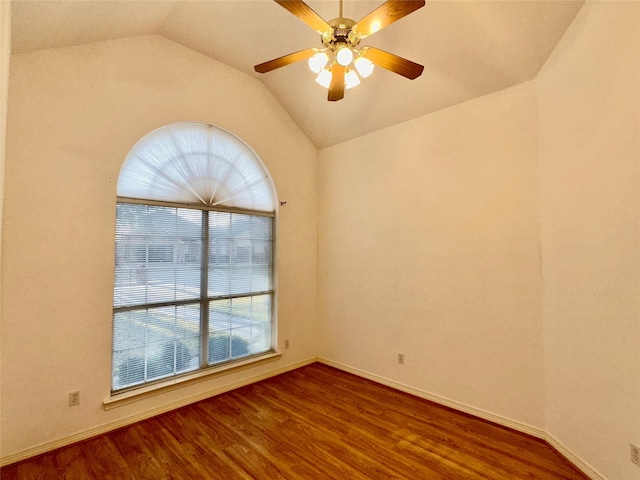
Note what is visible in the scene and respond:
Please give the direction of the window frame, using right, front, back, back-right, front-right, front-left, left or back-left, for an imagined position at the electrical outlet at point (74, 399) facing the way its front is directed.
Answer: left

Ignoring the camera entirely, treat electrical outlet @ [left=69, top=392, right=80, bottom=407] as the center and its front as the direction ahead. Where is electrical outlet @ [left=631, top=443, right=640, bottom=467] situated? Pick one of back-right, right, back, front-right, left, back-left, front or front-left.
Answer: front-left

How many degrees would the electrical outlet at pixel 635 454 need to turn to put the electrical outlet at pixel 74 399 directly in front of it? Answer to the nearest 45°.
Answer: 0° — it already faces it

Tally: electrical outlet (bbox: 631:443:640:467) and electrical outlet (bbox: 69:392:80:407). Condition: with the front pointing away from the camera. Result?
0

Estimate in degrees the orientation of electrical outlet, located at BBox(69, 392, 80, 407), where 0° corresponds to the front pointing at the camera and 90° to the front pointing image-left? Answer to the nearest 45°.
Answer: approximately 0°

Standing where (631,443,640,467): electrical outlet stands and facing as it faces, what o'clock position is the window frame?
The window frame is roughly at 1 o'clock from the electrical outlet.

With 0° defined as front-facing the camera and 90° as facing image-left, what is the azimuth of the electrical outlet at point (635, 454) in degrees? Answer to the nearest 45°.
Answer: approximately 45°
